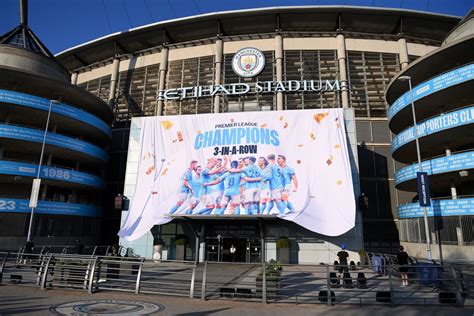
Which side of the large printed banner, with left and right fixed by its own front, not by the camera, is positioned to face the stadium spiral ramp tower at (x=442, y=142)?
left

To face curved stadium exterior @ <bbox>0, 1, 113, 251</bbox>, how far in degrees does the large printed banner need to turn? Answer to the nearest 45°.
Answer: approximately 90° to its right

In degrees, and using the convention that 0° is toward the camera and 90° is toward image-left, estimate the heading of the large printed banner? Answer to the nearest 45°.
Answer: approximately 0°

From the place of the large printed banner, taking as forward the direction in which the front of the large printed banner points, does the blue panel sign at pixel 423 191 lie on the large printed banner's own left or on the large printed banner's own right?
on the large printed banner's own left
